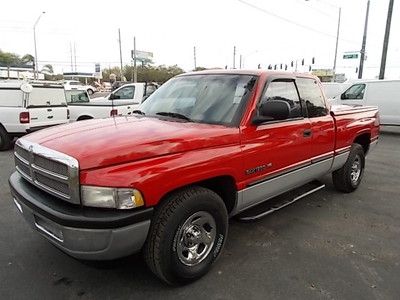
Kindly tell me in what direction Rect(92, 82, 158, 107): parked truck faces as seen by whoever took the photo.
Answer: facing to the left of the viewer

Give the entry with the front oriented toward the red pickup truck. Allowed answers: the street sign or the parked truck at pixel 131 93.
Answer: the street sign

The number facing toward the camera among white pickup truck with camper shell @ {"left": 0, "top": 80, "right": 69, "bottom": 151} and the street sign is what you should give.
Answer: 1

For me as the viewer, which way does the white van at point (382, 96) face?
facing to the left of the viewer

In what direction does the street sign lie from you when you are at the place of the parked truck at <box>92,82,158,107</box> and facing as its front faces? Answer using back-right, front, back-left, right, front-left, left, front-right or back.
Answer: back-right

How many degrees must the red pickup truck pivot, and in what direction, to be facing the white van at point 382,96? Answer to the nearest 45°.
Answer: approximately 180°

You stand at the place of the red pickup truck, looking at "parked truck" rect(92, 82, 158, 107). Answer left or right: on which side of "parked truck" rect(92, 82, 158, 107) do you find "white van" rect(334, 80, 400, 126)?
right

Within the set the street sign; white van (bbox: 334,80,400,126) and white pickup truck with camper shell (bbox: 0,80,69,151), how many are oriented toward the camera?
1

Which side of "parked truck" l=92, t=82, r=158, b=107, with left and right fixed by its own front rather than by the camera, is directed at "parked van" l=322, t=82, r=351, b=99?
back

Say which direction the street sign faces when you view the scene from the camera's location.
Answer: facing the viewer

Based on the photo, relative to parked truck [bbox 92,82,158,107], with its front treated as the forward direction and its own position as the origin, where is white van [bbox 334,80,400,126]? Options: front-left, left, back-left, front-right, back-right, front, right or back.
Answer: back
